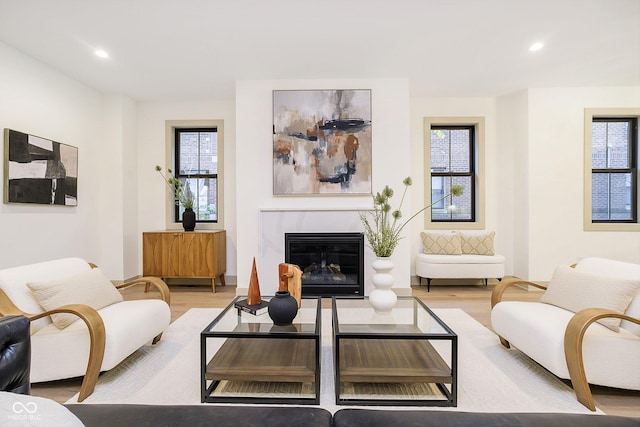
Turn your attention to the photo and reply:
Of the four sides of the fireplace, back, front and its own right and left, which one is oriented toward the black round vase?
front

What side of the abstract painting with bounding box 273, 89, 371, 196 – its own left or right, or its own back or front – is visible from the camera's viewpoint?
front

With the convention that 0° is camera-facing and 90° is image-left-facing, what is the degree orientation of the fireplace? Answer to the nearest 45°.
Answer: approximately 0°

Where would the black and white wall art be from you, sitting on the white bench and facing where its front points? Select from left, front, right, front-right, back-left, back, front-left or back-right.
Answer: front-right

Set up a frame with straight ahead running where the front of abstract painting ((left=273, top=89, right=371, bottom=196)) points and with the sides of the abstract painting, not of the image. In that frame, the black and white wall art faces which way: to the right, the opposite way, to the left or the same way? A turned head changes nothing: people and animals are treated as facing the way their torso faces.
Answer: to the left

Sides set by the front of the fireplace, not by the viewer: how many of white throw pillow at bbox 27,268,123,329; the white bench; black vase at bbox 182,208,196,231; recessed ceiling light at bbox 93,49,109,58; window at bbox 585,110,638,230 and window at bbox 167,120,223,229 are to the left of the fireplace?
2

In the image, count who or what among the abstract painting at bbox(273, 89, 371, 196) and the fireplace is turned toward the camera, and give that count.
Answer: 2

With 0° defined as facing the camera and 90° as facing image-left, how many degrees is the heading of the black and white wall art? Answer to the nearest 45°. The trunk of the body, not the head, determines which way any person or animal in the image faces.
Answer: approximately 315°

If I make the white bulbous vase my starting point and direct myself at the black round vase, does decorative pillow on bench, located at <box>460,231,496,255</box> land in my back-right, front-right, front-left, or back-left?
back-right

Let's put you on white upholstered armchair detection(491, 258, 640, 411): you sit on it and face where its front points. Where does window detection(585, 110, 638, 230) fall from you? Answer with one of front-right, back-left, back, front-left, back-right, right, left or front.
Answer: back-right

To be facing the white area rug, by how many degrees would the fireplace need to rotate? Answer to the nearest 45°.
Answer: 0° — it already faces it

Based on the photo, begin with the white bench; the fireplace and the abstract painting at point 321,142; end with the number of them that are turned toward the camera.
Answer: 3

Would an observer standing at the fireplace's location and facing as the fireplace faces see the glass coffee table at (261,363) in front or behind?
in front

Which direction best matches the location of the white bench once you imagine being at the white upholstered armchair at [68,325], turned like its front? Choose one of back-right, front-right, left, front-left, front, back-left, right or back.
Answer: front-left

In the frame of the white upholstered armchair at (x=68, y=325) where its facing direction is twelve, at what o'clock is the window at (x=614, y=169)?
The window is roughly at 11 o'clock from the white upholstered armchair.

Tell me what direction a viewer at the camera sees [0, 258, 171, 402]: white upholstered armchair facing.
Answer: facing the viewer and to the right of the viewer

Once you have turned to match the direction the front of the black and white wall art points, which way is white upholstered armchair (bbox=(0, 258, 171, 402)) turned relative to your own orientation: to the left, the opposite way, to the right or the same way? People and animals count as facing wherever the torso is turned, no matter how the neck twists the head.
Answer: the same way

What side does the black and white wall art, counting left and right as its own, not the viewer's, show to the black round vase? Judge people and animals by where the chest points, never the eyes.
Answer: front

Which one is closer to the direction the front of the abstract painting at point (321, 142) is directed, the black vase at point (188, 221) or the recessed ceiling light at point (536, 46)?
the recessed ceiling light

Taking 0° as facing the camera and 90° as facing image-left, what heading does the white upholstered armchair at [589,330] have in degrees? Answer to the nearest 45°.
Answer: approximately 45°

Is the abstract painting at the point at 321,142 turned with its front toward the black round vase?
yes

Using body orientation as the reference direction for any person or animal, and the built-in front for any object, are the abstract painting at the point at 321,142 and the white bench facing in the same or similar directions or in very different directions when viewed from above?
same or similar directions

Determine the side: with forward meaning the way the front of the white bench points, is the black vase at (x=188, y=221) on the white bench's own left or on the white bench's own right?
on the white bench's own right
